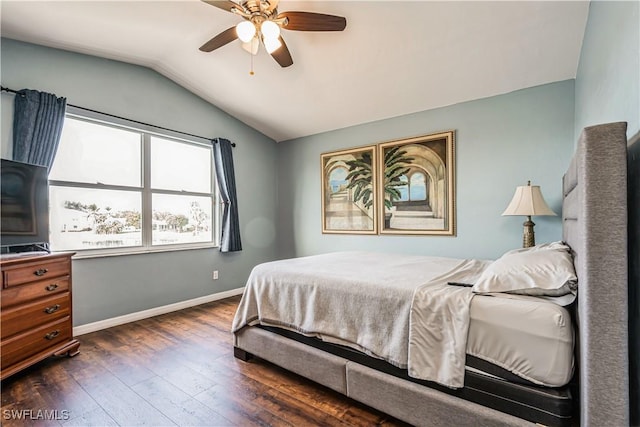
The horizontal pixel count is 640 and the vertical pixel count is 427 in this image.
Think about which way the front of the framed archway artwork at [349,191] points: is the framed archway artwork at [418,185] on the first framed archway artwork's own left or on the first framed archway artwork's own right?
on the first framed archway artwork's own left

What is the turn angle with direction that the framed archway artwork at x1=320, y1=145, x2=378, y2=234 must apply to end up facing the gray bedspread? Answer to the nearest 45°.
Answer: approximately 45° to its left

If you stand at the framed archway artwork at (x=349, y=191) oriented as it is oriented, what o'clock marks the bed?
The bed is roughly at 10 o'clock from the framed archway artwork.

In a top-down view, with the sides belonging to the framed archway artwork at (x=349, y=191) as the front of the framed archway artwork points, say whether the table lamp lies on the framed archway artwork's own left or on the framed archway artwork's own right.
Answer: on the framed archway artwork's own left

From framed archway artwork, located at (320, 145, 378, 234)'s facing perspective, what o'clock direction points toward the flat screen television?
The flat screen television is roughly at 12 o'clock from the framed archway artwork.

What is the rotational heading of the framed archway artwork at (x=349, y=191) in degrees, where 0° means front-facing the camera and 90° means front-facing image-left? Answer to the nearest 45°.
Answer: approximately 45°
